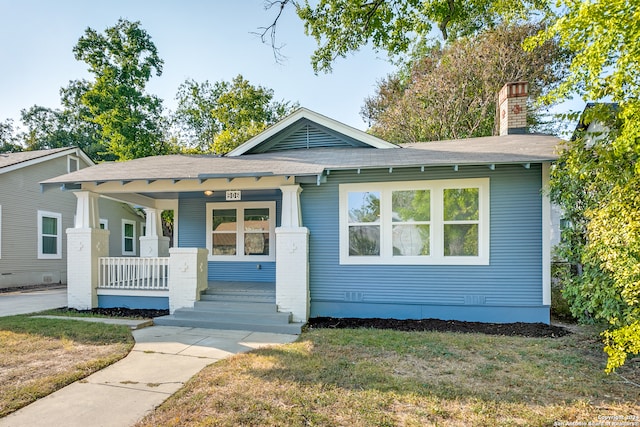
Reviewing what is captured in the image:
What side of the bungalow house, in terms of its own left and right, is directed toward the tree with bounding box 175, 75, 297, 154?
back

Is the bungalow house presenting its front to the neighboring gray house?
no

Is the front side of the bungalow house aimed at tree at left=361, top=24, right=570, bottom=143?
no

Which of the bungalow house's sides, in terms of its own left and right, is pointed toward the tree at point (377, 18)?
back

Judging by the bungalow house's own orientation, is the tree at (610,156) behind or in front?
in front

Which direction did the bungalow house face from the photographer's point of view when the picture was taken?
facing the viewer

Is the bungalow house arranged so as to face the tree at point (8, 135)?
no

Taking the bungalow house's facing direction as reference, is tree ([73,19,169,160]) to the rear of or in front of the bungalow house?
to the rear
